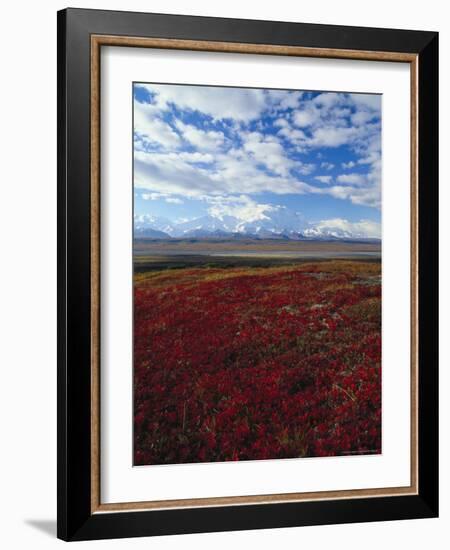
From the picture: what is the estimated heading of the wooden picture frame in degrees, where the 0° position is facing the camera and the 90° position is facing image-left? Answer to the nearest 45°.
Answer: approximately 315°
